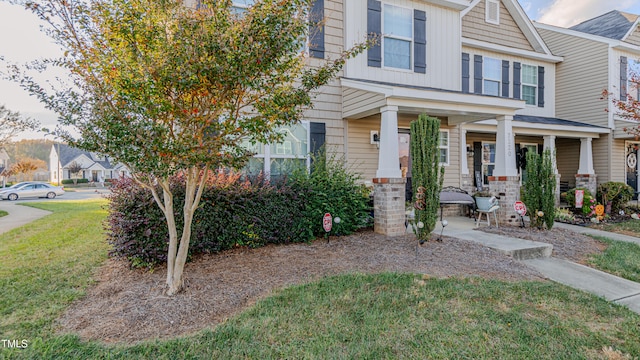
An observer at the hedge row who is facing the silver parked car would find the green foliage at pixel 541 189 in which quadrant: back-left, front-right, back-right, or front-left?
back-right

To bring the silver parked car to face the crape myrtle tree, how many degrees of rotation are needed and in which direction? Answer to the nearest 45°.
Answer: approximately 90° to its left

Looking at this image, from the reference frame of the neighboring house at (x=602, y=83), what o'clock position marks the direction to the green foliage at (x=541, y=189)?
The green foliage is roughly at 2 o'clock from the neighboring house.

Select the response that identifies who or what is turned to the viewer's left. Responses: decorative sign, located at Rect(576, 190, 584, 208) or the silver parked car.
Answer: the silver parked car

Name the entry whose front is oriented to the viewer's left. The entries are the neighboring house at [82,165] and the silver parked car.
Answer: the silver parked car

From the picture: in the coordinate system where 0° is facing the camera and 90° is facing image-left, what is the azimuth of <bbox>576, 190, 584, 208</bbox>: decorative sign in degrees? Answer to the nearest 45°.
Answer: approximately 0°

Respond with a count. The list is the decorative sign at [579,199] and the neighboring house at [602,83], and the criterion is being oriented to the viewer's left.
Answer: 0

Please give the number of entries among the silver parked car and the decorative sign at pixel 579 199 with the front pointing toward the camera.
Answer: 1

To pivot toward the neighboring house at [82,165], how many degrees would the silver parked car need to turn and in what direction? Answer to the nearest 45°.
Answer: approximately 90° to its right

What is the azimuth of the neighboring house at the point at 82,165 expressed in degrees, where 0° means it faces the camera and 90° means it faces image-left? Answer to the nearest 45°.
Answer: approximately 315°

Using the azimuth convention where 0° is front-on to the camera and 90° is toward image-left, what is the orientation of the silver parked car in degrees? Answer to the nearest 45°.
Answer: approximately 90°
